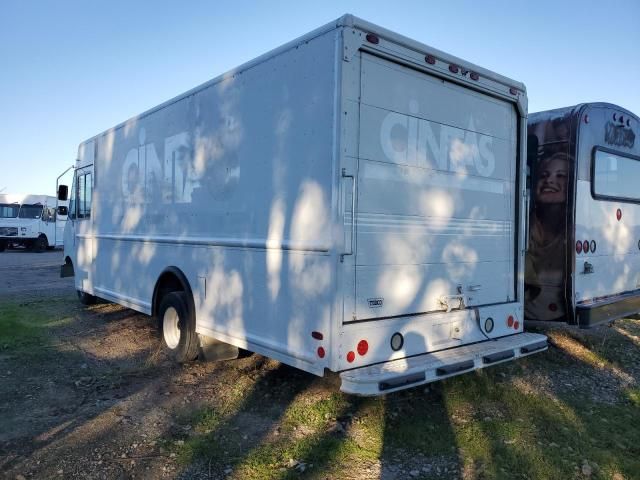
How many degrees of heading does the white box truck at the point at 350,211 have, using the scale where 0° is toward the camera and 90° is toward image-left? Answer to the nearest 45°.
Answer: approximately 135°

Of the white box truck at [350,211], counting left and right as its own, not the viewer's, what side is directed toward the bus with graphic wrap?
right

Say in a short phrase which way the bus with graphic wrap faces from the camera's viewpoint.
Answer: facing away from the viewer and to the left of the viewer

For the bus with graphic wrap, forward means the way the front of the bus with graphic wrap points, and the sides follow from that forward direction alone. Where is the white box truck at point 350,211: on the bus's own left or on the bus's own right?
on the bus's own left
